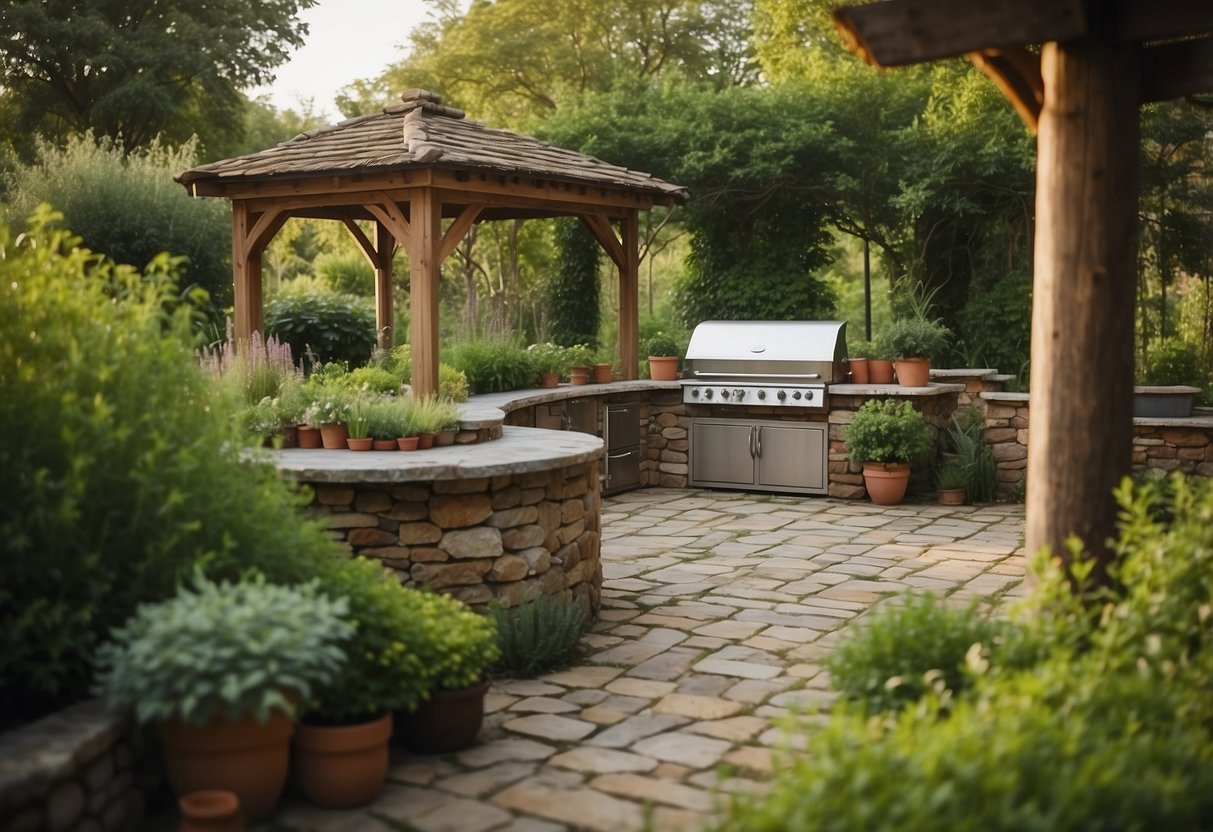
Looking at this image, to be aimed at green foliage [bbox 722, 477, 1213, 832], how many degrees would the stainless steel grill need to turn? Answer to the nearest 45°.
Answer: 0° — it already faces it

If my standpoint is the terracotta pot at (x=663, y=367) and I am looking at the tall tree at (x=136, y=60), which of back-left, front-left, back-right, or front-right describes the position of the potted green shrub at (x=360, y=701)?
back-left

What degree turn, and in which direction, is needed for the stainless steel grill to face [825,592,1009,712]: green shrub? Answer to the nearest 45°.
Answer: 0° — it already faces it

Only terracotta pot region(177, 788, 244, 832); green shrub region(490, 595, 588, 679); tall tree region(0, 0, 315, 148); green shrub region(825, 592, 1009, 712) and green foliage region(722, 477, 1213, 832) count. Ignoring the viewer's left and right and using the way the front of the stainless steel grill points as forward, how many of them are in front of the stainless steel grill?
4

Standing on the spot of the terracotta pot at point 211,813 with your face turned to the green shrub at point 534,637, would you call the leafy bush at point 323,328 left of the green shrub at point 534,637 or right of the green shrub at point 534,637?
left

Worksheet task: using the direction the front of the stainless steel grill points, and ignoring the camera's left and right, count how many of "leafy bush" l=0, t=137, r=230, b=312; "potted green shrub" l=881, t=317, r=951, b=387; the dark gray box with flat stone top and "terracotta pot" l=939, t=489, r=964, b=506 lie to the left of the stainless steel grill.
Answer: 3

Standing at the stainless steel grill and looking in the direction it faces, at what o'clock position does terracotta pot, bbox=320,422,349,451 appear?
The terracotta pot is roughly at 1 o'clock from the stainless steel grill.

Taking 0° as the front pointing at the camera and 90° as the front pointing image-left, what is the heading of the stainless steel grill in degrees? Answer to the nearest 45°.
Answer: approximately 0°

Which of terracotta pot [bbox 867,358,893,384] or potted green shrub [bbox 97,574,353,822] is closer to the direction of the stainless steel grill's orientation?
the potted green shrub

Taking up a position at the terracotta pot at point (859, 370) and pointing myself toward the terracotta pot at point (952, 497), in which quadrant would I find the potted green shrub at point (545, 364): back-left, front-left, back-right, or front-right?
back-right

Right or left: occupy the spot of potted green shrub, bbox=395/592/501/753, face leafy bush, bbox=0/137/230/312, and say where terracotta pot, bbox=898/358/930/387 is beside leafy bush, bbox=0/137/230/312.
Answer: right

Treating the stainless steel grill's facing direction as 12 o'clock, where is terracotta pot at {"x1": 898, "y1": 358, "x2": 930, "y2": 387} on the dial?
The terracotta pot is roughly at 9 o'clock from the stainless steel grill.

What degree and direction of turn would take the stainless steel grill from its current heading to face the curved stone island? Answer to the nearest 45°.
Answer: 0° — it already faces it

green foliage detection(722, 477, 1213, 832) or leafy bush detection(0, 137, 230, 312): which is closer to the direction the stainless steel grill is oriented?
the green foliage
